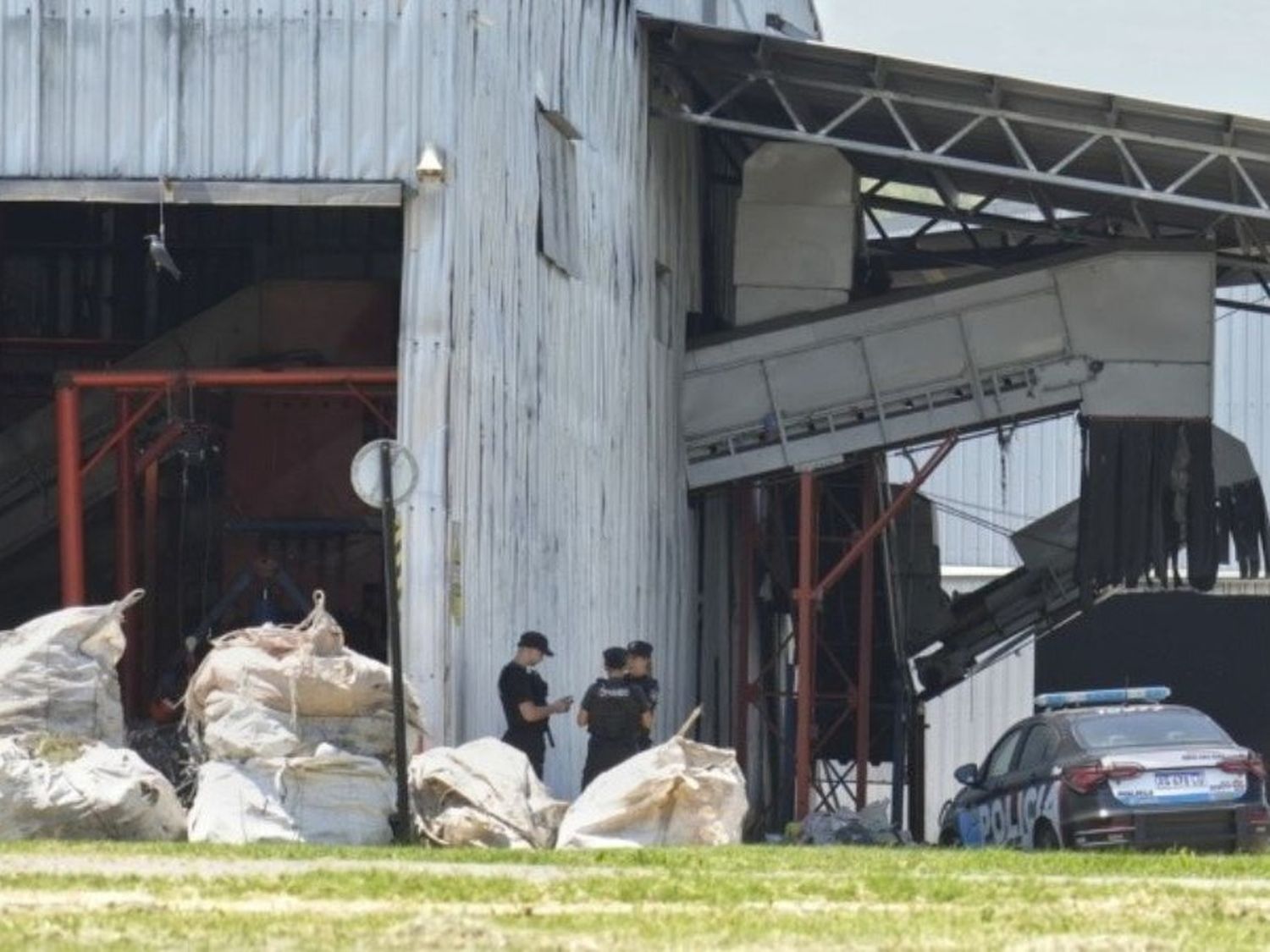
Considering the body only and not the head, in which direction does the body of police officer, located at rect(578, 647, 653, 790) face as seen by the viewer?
away from the camera

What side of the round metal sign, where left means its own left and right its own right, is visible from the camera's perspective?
back

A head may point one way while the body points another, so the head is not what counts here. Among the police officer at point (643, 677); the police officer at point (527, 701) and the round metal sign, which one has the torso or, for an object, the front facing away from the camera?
the round metal sign

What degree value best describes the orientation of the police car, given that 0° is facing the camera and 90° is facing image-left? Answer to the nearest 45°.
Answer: approximately 135°

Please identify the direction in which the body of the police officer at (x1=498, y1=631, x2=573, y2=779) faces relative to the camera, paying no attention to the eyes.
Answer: to the viewer's right

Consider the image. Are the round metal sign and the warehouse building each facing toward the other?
yes

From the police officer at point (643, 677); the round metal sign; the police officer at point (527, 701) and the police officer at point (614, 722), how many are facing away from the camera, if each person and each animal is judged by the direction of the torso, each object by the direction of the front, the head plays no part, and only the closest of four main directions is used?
2

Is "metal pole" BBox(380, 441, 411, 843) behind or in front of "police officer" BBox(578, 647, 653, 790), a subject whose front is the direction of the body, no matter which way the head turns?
behind

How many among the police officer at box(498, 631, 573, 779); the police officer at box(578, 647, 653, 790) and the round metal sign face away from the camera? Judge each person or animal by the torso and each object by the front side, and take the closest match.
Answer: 2

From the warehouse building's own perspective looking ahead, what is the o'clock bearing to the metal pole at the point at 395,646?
The metal pole is roughly at 12 o'clock from the warehouse building.

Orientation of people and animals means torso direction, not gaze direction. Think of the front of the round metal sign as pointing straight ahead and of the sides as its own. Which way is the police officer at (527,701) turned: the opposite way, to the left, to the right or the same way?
to the right
